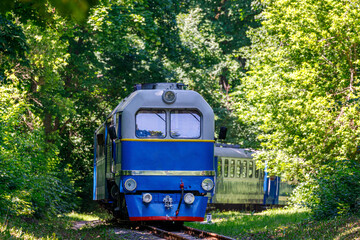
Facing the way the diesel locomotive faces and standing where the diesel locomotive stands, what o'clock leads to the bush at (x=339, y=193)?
The bush is roughly at 9 o'clock from the diesel locomotive.

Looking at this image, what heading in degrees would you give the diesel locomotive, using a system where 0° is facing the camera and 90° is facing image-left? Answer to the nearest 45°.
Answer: approximately 0°

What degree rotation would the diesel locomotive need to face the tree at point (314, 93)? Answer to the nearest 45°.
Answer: approximately 135° to its left

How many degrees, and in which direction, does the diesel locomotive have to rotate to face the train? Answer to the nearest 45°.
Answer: approximately 180°
